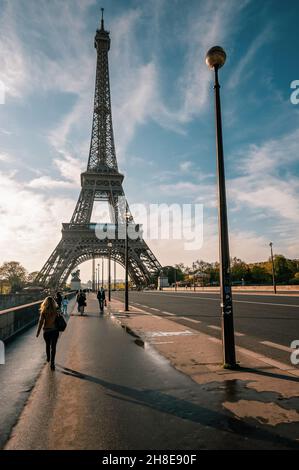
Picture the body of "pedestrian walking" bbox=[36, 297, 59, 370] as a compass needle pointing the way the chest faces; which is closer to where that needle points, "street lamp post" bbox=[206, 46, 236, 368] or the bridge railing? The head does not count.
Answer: the bridge railing

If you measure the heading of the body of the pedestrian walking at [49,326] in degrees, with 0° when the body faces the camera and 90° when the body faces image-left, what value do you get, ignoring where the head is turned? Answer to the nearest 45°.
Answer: approximately 180°

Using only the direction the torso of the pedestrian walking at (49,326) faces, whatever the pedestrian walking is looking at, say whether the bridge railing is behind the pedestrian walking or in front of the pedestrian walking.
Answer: in front

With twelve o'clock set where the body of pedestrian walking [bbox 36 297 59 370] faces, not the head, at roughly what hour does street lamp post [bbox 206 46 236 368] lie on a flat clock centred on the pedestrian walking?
The street lamp post is roughly at 4 o'clock from the pedestrian walking.
